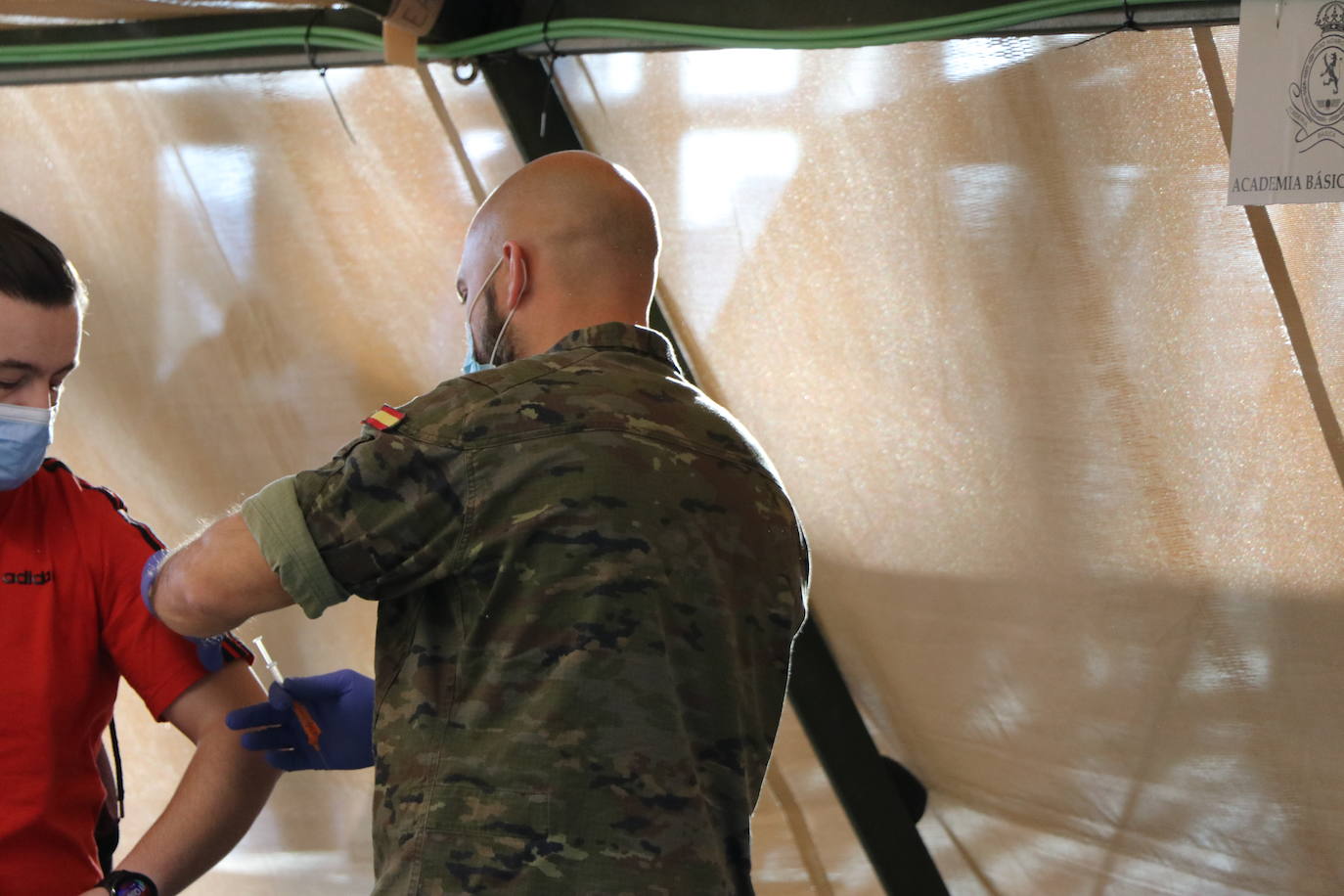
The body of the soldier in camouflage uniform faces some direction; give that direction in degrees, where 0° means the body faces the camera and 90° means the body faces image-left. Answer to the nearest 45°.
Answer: approximately 135°

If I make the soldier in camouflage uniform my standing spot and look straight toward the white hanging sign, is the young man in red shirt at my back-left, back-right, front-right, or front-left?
back-left

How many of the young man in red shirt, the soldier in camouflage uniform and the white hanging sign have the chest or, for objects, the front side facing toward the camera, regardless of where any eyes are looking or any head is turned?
2

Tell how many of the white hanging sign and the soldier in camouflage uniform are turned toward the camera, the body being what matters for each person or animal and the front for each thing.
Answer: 1

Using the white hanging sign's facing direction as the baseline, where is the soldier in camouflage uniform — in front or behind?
in front

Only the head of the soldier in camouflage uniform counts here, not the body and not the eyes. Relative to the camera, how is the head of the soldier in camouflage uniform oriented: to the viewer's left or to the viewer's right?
to the viewer's left

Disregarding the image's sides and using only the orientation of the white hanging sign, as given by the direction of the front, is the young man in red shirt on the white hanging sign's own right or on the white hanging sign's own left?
on the white hanging sign's own right

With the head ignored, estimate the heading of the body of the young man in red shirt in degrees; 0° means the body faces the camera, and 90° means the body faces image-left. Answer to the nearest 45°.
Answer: approximately 0°
